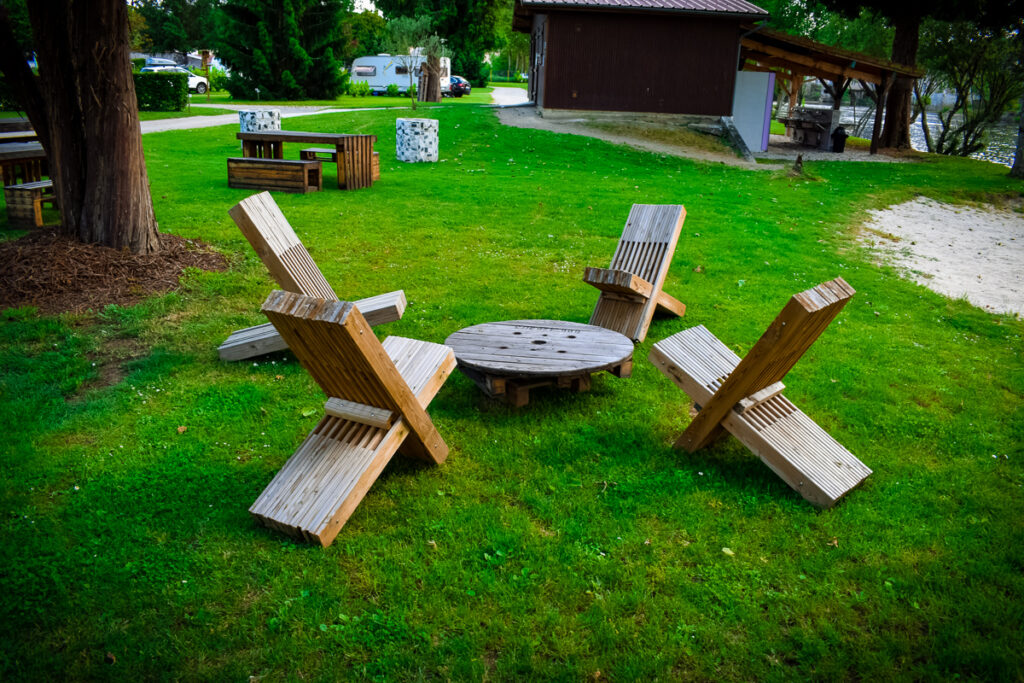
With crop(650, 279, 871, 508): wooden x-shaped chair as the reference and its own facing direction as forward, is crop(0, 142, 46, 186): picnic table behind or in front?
in front

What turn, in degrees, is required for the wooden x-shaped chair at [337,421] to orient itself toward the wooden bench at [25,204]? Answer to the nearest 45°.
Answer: approximately 90° to its left

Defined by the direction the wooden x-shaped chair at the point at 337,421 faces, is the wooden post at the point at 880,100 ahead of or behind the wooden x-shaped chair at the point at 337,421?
ahead

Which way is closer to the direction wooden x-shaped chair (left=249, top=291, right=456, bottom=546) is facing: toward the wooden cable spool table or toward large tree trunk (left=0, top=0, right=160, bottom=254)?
the wooden cable spool table

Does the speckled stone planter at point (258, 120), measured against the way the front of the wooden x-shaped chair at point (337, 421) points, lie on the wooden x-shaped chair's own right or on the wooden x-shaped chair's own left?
on the wooden x-shaped chair's own left

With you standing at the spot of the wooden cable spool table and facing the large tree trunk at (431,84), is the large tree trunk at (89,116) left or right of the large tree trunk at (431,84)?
left

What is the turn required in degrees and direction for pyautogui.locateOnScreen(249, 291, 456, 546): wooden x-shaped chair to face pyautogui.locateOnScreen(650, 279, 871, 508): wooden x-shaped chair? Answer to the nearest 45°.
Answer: approximately 45° to its right

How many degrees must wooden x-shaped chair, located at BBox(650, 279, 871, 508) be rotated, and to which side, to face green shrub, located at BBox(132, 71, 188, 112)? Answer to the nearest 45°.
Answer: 0° — it already faces it

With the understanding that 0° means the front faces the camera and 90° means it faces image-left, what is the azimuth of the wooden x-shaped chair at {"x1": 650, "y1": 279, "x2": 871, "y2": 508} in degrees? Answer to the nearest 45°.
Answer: approximately 135°

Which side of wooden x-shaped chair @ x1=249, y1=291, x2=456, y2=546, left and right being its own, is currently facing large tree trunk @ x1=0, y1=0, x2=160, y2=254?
left

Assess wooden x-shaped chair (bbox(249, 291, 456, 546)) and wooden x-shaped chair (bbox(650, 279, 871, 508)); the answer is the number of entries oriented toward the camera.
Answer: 0

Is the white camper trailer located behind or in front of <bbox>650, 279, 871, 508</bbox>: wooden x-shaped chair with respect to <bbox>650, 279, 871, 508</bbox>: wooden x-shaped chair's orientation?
in front

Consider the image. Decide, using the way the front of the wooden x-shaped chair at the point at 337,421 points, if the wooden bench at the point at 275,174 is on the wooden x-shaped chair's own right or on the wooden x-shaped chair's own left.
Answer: on the wooden x-shaped chair's own left

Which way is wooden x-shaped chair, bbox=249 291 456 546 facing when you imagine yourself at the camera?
facing away from the viewer and to the right of the viewer
